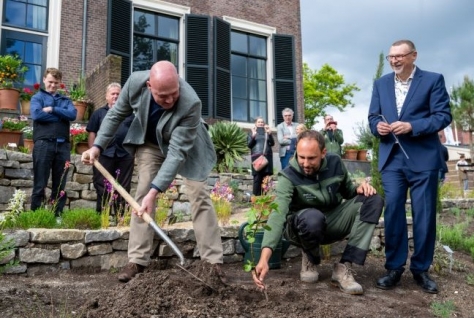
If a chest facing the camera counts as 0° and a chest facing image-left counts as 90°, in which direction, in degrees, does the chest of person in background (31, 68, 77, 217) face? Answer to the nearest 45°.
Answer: approximately 0°

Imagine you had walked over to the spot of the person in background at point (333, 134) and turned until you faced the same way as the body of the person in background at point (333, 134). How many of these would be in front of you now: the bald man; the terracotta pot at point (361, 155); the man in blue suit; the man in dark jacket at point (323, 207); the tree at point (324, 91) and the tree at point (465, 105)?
3

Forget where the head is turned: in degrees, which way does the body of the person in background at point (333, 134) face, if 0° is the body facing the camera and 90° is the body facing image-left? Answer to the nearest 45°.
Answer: approximately 0°

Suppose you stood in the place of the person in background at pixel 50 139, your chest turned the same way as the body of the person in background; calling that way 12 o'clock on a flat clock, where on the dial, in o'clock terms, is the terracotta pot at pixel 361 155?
The terracotta pot is roughly at 8 o'clock from the person in background.

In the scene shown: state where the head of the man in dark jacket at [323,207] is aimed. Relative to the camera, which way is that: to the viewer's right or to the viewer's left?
to the viewer's left

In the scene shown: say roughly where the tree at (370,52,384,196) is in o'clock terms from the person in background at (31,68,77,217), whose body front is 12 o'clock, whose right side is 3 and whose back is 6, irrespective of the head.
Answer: The tree is roughly at 9 o'clock from the person in background.

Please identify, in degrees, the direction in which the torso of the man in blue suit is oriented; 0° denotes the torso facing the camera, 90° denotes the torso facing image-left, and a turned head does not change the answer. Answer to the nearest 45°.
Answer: approximately 45°

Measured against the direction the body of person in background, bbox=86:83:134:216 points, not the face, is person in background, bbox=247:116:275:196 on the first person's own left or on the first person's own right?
on the first person's own left
